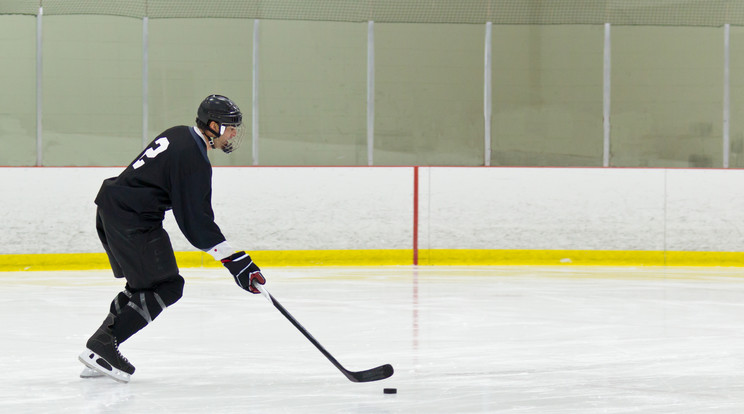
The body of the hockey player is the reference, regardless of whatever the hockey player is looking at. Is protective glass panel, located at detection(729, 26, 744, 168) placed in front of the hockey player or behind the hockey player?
in front

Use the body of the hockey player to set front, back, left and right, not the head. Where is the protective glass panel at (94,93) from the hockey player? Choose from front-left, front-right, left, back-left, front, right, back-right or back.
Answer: left

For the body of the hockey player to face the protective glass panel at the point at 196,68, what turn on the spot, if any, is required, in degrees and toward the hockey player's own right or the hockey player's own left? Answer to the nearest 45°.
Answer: approximately 90° to the hockey player's own left

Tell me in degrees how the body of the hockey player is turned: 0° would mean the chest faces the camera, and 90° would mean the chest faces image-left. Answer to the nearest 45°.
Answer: approximately 270°

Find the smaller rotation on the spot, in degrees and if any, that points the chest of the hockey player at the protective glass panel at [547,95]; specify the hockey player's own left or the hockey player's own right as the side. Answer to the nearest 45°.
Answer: approximately 45° to the hockey player's own left

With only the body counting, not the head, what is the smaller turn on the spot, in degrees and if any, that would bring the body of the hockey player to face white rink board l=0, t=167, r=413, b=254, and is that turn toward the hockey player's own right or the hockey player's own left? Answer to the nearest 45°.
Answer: approximately 90° to the hockey player's own left

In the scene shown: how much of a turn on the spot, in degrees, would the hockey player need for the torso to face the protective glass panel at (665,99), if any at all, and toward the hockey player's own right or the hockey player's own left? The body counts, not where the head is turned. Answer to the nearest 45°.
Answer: approximately 45° to the hockey player's own left

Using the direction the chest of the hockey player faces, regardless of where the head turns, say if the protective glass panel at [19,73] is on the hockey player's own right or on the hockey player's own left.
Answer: on the hockey player's own left

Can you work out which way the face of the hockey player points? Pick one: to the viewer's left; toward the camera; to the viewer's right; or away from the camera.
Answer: to the viewer's right

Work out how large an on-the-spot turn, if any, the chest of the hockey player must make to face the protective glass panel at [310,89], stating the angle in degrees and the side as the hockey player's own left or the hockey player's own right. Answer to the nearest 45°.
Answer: approximately 90° to the hockey player's own left
